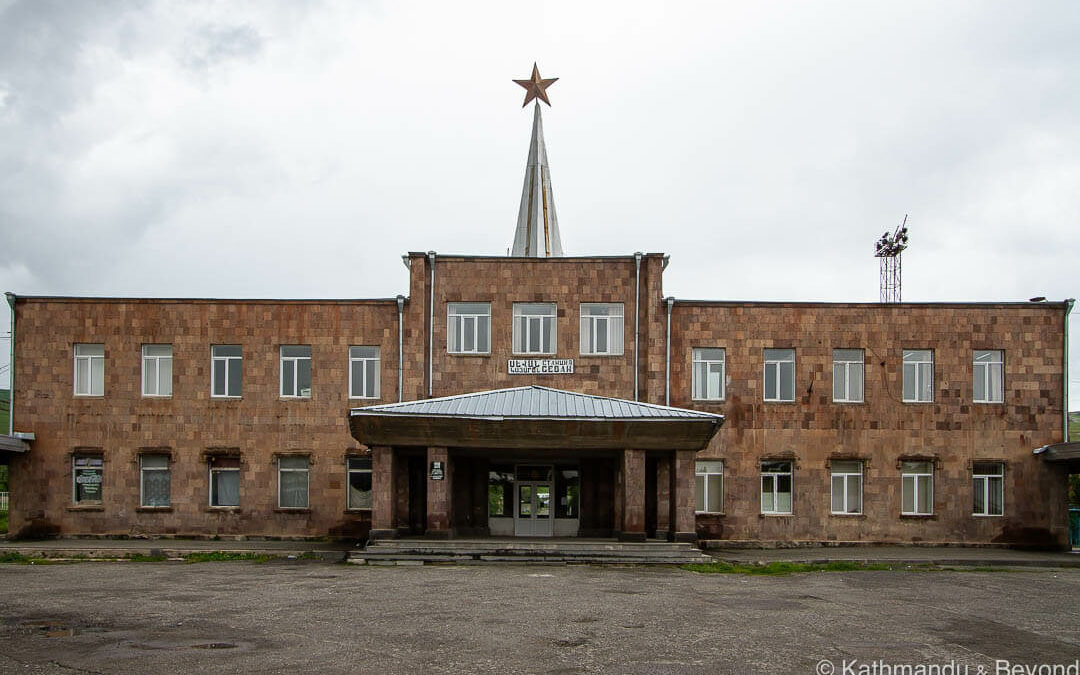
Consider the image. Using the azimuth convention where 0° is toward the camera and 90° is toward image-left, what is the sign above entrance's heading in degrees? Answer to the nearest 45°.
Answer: approximately 0°

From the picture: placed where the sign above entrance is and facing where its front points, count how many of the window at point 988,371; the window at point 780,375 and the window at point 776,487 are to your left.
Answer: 3

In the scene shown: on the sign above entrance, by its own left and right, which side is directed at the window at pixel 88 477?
right

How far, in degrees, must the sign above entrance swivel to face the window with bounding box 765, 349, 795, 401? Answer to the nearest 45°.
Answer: approximately 90° to its left

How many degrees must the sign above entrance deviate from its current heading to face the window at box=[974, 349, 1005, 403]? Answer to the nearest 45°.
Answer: approximately 90° to its left

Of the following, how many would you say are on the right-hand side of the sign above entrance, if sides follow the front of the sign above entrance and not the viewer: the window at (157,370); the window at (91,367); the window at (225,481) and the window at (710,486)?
3

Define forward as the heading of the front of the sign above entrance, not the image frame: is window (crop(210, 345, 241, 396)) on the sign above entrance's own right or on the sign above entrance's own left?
on the sign above entrance's own right

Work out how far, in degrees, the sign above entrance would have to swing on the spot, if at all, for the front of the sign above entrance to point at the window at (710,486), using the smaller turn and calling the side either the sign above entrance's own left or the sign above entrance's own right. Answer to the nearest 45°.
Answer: approximately 90° to the sign above entrance's own left

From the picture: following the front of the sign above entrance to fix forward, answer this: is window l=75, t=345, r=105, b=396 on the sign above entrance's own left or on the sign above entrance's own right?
on the sign above entrance's own right

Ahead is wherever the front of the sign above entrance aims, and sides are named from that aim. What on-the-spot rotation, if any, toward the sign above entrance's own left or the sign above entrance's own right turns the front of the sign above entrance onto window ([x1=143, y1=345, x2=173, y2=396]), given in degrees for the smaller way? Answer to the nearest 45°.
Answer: approximately 90° to the sign above entrance's own right
